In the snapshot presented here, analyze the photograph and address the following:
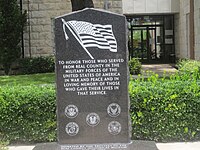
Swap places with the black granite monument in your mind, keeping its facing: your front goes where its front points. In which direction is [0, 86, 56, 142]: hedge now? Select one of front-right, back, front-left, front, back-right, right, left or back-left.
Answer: back-right

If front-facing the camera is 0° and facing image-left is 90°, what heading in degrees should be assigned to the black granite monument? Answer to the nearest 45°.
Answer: approximately 0°

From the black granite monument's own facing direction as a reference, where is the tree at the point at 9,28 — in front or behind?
behind

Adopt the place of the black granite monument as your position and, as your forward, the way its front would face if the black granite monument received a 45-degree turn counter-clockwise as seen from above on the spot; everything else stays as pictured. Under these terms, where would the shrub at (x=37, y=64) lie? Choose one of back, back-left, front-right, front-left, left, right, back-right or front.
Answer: back-left

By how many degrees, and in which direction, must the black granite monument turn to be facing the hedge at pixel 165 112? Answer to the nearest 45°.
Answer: approximately 135° to its left
